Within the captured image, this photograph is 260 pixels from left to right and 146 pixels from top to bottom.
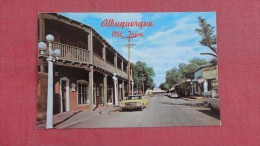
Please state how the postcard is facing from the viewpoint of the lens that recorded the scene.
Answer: facing the viewer

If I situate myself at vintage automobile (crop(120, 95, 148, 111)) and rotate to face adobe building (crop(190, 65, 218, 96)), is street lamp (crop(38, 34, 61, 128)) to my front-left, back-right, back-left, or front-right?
back-right
